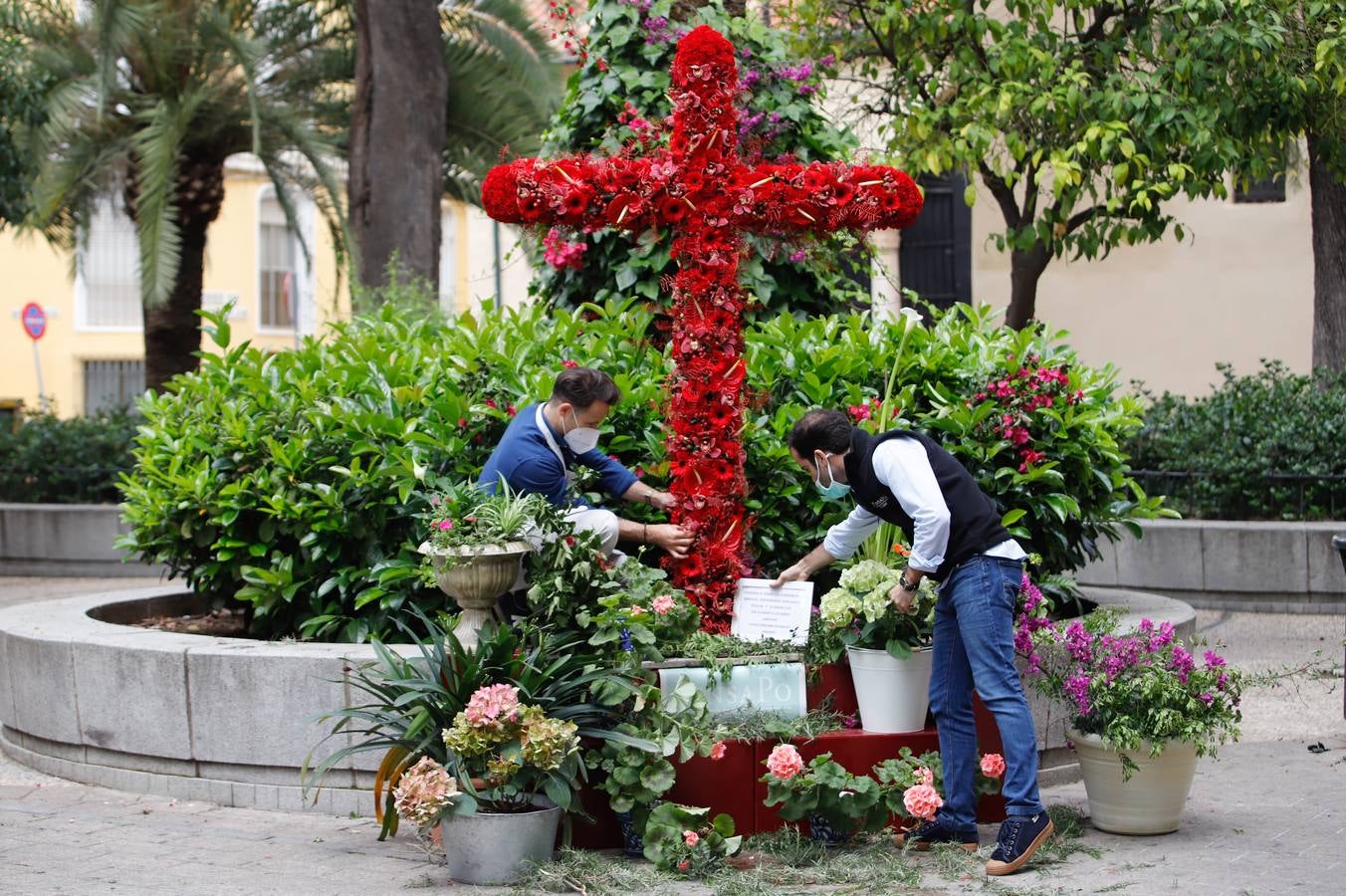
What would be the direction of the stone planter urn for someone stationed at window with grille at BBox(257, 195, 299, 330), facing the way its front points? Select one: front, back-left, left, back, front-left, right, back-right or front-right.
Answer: front

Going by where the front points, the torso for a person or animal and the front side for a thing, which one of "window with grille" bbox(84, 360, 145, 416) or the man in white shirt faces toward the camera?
the window with grille

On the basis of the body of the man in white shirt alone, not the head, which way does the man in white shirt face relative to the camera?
to the viewer's left

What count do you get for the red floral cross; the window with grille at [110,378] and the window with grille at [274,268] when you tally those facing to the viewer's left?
0

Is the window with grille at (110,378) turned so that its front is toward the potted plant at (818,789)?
yes

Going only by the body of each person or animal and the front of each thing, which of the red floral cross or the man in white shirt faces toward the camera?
the red floral cross

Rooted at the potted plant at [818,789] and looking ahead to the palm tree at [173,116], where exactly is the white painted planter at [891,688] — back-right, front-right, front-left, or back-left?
front-right

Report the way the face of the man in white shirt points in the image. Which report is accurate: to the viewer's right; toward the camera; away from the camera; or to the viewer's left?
to the viewer's left

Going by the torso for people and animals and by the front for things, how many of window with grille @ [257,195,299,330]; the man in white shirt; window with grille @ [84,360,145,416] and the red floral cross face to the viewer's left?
1

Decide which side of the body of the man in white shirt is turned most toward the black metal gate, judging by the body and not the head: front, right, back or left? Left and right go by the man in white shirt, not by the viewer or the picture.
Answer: right

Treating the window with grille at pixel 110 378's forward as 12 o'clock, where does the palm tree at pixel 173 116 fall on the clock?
The palm tree is roughly at 12 o'clock from the window with grille.

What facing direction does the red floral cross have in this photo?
toward the camera

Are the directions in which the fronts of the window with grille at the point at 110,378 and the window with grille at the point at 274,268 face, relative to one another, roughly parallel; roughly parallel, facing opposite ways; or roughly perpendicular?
roughly parallel

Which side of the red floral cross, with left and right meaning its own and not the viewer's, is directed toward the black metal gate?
back

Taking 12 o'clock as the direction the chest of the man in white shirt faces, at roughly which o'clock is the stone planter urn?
The stone planter urn is roughly at 12 o'clock from the man in white shirt.

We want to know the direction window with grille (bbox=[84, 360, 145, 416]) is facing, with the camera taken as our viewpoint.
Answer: facing the viewer

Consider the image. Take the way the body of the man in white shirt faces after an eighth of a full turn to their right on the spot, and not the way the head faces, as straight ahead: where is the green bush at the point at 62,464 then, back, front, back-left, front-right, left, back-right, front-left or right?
front

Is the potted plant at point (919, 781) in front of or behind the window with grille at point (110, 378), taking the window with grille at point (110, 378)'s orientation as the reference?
in front
